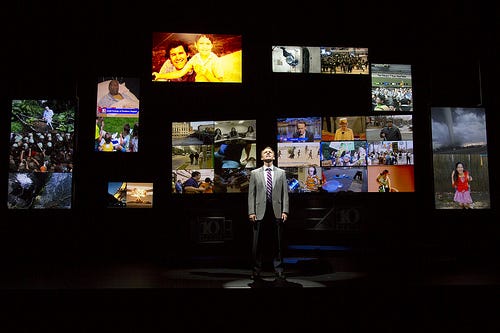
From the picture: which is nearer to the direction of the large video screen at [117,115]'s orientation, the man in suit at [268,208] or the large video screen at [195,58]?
the man in suit

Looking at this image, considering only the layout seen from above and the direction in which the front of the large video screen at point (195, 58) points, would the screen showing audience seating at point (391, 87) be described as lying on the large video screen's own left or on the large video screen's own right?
on the large video screen's own left

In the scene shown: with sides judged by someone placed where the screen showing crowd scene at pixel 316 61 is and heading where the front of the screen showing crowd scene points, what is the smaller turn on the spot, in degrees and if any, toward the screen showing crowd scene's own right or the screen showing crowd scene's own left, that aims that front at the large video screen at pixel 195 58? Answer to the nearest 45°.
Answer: approximately 90° to the screen showing crowd scene's own right

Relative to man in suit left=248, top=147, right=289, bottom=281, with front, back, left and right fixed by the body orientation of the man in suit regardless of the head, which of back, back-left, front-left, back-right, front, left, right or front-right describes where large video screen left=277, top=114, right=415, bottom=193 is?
back-left

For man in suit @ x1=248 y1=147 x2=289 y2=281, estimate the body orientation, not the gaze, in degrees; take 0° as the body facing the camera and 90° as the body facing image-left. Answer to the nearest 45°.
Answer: approximately 0°

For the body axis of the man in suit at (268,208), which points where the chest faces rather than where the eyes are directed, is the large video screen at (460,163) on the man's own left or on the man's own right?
on the man's own left

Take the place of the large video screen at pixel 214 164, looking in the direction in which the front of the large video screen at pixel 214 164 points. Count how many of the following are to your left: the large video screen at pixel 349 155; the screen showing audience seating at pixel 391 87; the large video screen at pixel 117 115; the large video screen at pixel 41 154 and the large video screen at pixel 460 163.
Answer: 3

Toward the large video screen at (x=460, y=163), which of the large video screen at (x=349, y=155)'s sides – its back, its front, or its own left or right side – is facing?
left
